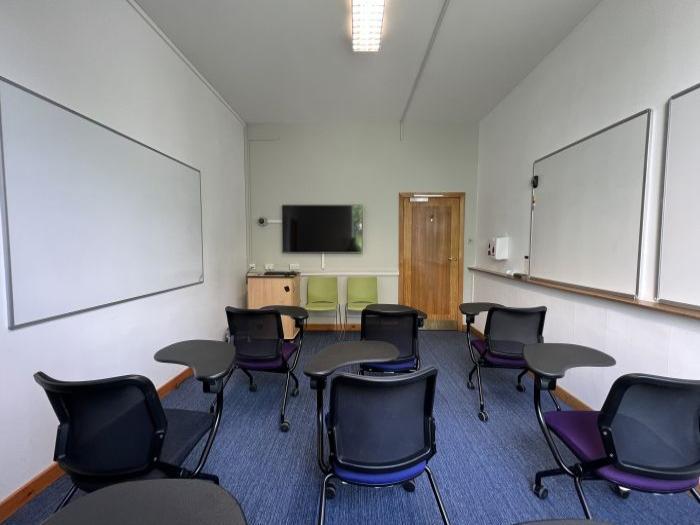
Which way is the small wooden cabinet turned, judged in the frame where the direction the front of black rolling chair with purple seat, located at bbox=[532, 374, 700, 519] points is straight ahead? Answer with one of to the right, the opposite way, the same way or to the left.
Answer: the opposite way

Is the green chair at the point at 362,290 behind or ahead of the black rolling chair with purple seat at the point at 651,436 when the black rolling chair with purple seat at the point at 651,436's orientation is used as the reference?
ahead

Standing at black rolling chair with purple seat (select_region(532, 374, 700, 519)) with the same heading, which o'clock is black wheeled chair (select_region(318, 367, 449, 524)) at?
black wheeled chair (select_region(318, 367, 449, 524)) is roughly at 9 o'clock from black rolling chair with purple seat (select_region(532, 374, 700, 519)).

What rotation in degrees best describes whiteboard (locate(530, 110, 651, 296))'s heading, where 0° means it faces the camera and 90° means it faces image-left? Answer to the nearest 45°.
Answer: approximately 45°

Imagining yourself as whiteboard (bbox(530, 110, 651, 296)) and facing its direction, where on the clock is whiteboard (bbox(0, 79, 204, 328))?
whiteboard (bbox(0, 79, 204, 328)) is roughly at 12 o'clock from whiteboard (bbox(530, 110, 651, 296)).

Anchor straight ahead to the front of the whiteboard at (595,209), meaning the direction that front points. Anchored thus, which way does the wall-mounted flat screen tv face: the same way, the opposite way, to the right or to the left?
to the left

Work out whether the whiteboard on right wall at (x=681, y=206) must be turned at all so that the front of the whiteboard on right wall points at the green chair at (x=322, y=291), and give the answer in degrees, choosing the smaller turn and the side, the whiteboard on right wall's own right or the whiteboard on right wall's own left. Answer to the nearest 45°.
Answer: approximately 45° to the whiteboard on right wall's own right

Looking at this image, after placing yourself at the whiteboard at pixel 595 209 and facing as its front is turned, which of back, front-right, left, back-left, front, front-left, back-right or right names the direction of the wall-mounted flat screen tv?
front-right

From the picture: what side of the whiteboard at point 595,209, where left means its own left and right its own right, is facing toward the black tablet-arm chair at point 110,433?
front

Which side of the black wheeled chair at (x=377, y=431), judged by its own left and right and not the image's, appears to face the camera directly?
back

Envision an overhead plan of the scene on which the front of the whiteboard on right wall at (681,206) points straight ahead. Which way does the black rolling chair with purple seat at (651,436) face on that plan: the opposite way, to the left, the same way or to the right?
to the right

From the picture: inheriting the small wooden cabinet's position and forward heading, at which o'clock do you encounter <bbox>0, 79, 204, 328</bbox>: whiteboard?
The whiteboard is roughly at 1 o'clock from the small wooden cabinet.

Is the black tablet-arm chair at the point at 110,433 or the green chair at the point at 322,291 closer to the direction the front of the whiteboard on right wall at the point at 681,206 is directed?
the black tablet-arm chair

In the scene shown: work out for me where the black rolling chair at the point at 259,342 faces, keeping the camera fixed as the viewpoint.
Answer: facing away from the viewer and to the right of the viewer

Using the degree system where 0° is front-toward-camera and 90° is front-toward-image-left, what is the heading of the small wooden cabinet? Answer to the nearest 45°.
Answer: approximately 0°
